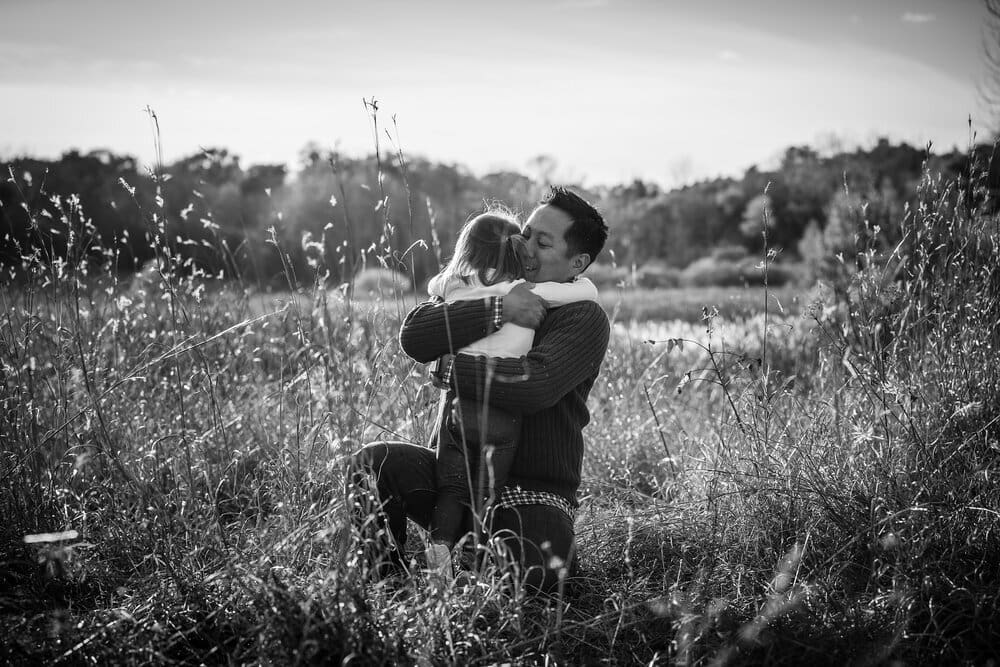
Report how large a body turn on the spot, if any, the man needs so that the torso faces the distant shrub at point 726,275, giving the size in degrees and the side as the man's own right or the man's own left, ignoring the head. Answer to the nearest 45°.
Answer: approximately 135° to the man's own right

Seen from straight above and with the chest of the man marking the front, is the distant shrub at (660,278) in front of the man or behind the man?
behind

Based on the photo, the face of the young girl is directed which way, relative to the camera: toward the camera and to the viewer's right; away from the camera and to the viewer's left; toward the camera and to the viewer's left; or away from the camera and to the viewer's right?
away from the camera and to the viewer's right

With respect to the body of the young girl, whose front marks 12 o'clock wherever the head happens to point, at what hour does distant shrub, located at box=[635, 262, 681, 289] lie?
The distant shrub is roughly at 11 o'clock from the young girl.

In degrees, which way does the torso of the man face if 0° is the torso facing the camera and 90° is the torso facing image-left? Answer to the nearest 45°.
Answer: approximately 45°

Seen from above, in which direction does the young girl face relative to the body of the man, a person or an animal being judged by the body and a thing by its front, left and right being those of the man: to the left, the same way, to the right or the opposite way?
the opposite way

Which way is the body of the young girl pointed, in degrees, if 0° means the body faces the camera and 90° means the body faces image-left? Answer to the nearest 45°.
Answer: approximately 225°

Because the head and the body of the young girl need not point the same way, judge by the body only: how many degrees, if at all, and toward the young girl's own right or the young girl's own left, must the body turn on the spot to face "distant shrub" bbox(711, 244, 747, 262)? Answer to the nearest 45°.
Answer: approximately 45° to the young girl's own left

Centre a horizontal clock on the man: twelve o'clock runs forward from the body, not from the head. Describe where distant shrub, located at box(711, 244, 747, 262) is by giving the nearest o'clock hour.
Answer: The distant shrub is roughly at 5 o'clock from the man.
